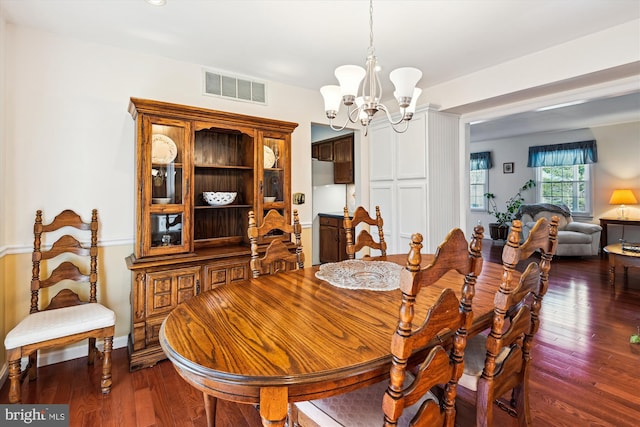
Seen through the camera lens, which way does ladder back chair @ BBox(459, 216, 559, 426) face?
facing away from the viewer and to the left of the viewer

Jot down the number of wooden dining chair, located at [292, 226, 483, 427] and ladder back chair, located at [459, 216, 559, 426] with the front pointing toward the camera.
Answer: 0

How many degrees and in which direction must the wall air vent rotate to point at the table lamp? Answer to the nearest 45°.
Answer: approximately 45° to its left

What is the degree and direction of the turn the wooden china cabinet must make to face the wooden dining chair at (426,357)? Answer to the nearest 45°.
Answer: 0° — it already faces it

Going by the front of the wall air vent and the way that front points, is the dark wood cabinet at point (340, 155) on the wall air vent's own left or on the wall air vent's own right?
on the wall air vent's own left

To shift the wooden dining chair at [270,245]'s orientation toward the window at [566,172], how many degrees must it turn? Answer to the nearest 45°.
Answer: approximately 90° to its left

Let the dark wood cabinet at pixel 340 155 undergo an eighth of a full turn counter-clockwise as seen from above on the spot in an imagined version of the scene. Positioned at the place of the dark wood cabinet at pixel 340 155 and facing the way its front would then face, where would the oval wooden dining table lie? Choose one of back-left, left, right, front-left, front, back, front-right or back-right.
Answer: front

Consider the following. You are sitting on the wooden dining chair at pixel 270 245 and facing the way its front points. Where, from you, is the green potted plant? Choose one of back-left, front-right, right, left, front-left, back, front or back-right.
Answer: left

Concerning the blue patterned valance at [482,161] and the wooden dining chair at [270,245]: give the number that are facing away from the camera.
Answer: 0

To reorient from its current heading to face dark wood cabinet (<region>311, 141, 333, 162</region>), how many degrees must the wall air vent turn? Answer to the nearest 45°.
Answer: approximately 90° to its left

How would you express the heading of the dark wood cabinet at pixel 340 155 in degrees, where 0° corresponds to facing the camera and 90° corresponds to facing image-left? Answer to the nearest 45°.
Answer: approximately 45°

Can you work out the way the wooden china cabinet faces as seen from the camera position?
facing the viewer and to the right of the viewer

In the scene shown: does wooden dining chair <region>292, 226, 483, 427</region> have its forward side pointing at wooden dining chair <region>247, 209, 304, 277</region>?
yes
